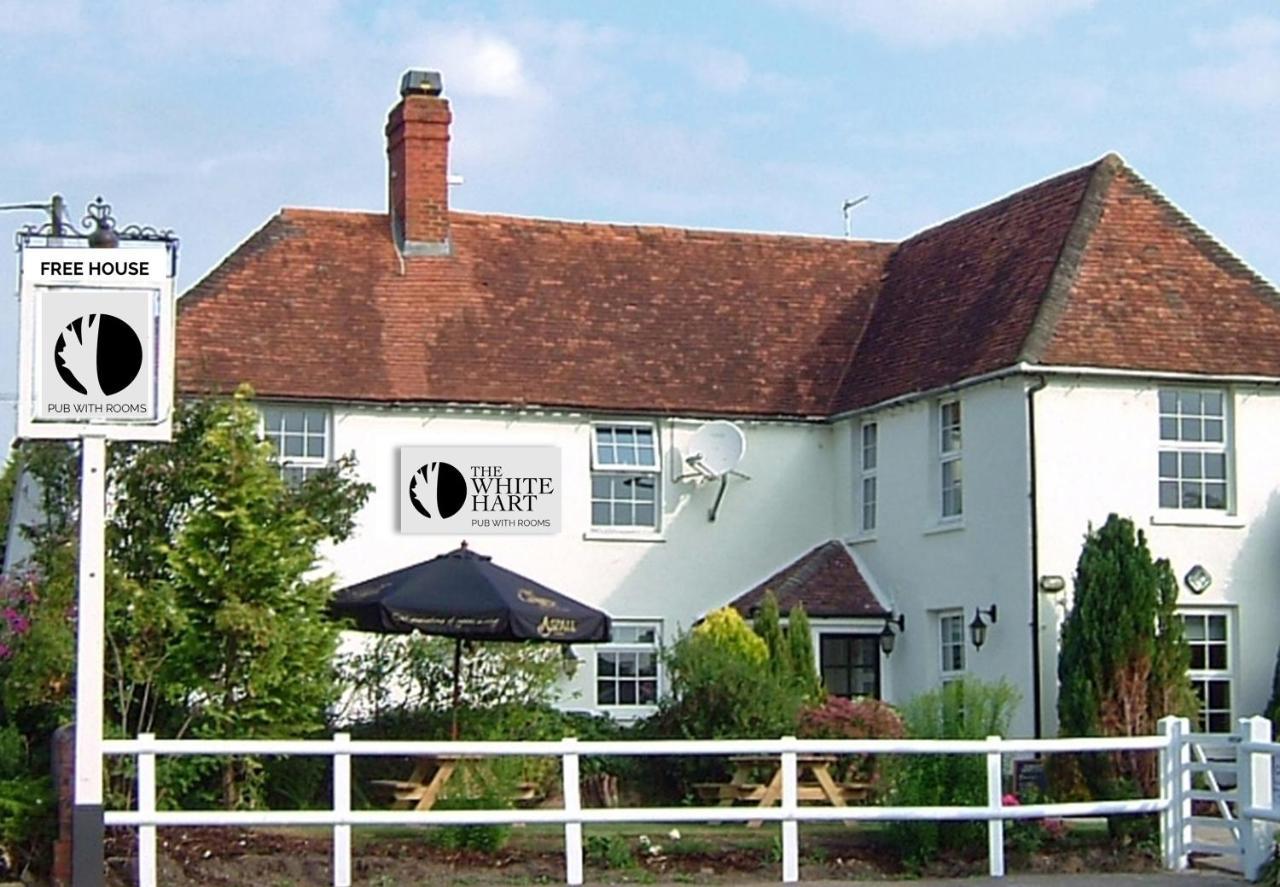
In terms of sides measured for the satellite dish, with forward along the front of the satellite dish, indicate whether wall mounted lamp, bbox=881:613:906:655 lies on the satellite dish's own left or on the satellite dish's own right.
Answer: on the satellite dish's own left

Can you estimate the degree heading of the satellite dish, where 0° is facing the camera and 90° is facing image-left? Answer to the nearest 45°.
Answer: approximately 45°

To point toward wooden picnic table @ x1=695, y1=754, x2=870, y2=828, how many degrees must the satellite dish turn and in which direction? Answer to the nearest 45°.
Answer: approximately 45° to its left

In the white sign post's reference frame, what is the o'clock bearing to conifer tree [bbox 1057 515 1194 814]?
The conifer tree is roughly at 8 o'clock from the white sign post.

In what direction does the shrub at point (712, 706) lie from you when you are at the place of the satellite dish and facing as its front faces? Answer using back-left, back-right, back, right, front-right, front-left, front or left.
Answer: front-left

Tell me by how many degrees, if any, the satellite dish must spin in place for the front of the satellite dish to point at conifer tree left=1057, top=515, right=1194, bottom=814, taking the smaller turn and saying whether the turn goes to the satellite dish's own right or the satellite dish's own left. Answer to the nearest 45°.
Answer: approximately 90° to the satellite dish's own left

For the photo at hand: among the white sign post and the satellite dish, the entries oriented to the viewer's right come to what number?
0

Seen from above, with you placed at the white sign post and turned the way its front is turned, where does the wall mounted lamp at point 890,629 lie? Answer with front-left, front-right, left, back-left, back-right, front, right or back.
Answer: back-left

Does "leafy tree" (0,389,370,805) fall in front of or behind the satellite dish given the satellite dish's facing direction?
in front

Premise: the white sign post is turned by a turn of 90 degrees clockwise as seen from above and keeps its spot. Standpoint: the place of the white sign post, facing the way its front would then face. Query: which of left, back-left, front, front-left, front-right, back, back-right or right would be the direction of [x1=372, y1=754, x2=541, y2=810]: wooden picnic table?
back-right

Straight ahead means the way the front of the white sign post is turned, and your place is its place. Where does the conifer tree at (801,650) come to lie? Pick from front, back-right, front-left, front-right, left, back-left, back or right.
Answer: back-left
